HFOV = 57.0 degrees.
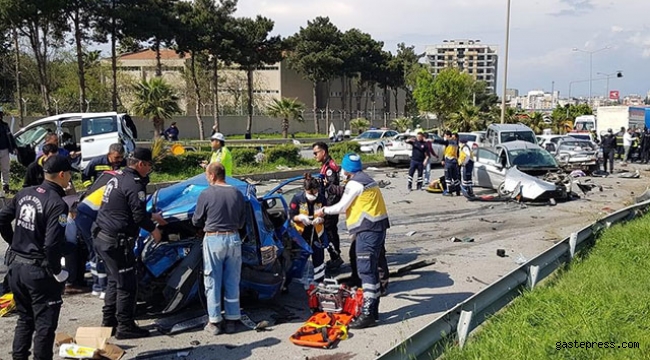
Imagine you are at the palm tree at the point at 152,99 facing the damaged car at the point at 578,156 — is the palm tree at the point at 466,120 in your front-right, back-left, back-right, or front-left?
front-left

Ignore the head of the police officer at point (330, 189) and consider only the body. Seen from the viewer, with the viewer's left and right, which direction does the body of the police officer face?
facing to the left of the viewer

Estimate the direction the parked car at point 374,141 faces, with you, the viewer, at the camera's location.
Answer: facing the viewer and to the left of the viewer

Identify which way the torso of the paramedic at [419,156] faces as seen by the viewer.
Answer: toward the camera

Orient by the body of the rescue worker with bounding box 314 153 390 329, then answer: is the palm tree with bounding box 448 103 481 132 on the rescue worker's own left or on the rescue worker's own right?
on the rescue worker's own right

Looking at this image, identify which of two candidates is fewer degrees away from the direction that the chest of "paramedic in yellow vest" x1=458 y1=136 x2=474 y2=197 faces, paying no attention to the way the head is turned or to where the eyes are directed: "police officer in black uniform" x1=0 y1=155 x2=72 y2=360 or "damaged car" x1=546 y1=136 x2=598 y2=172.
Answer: the police officer in black uniform

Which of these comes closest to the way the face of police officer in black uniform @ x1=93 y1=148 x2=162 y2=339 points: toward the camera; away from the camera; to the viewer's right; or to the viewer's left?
to the viewer's right

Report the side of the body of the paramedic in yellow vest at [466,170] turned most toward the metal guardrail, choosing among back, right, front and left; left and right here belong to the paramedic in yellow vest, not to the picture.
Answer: left

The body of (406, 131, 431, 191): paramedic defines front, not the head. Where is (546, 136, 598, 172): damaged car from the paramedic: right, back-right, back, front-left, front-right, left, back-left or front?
back-left

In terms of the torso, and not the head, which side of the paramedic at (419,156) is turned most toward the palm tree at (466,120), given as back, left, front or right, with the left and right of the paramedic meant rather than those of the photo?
back

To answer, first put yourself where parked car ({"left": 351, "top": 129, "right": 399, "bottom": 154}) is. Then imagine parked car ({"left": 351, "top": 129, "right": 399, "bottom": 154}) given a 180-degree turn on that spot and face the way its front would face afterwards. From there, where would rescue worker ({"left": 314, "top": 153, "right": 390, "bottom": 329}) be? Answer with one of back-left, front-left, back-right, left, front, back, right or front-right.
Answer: back-right

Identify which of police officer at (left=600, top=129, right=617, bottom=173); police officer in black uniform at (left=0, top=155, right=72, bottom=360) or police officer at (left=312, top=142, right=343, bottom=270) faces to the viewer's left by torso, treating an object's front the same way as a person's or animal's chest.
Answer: the police officer at (left=312, top=142, right=343, bottom=270)

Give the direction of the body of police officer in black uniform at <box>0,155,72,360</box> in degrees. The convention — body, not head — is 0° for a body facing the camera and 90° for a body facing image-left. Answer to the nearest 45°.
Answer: approximately 225°
